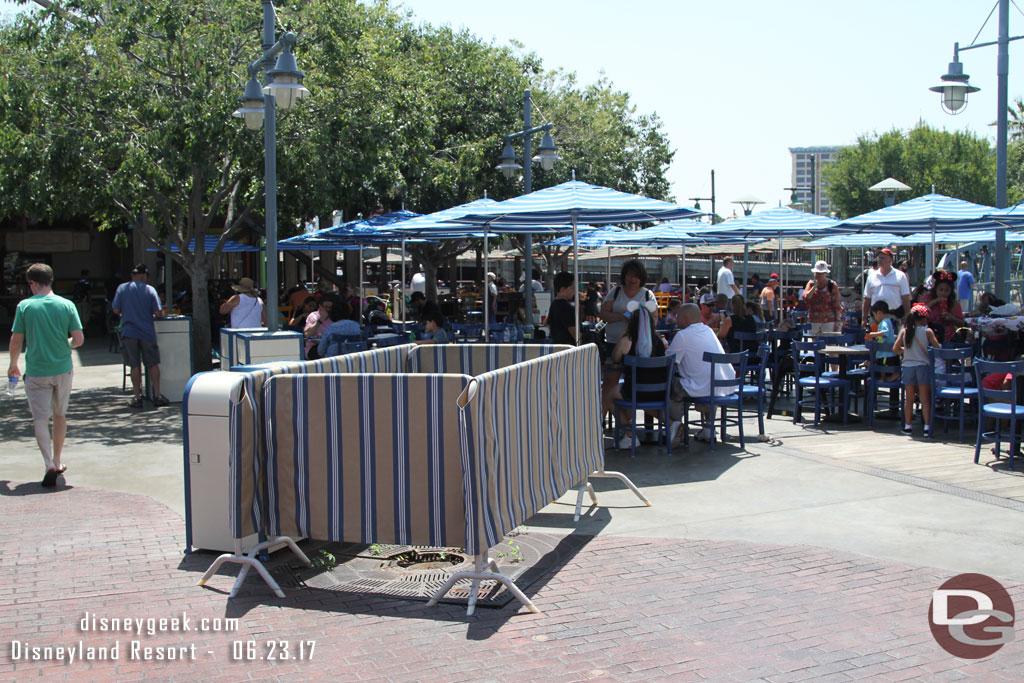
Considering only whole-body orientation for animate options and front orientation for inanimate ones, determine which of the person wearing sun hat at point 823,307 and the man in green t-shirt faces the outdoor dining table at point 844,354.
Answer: the person wearing sun hat

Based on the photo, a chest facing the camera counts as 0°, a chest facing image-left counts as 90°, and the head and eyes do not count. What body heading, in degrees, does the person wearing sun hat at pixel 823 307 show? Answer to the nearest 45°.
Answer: approximately 0°

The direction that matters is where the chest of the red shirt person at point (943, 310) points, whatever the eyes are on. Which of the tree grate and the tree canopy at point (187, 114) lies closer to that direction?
the tree grate

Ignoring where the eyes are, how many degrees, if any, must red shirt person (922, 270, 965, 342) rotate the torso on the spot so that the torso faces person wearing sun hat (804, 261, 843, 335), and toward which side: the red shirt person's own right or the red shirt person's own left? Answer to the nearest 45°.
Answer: approximately 135° to the red shirt person's own right

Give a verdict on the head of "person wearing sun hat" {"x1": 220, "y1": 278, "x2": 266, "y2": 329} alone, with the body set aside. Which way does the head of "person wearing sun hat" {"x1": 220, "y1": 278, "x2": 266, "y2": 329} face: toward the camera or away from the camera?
away from the camera

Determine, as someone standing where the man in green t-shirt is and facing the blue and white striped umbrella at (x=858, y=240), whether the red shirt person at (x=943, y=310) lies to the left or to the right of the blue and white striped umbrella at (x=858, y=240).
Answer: right

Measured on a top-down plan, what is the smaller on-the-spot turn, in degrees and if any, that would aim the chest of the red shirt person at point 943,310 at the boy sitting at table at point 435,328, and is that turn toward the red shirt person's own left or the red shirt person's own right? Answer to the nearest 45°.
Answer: approximately 45° to the red shirt person's own right
